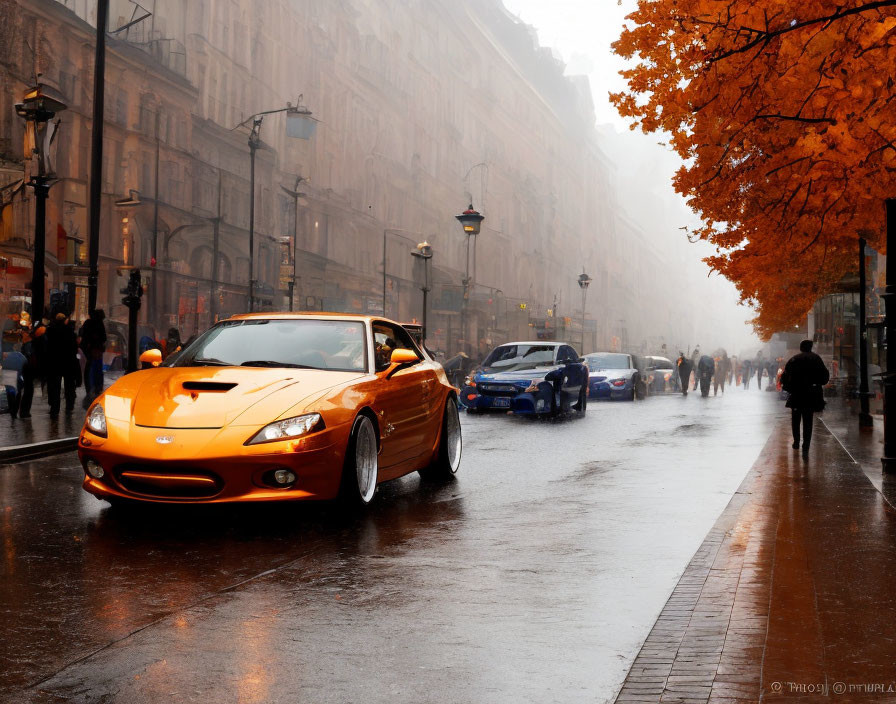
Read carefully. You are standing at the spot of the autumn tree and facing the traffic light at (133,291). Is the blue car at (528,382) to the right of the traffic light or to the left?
right

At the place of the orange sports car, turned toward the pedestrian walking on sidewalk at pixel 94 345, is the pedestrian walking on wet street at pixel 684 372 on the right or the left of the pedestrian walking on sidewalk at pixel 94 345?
right

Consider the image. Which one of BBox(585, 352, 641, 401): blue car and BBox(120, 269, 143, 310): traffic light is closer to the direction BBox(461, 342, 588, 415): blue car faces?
the traffic light

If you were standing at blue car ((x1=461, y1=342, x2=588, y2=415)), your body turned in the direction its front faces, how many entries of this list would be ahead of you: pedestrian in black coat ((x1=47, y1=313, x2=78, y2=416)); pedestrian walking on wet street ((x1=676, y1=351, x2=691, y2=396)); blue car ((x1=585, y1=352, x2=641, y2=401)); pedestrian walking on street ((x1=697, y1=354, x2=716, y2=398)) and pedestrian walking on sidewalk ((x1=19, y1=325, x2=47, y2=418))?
2

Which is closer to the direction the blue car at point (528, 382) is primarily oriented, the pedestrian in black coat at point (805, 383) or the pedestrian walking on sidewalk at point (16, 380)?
the pedestrian walking on sidewalk
